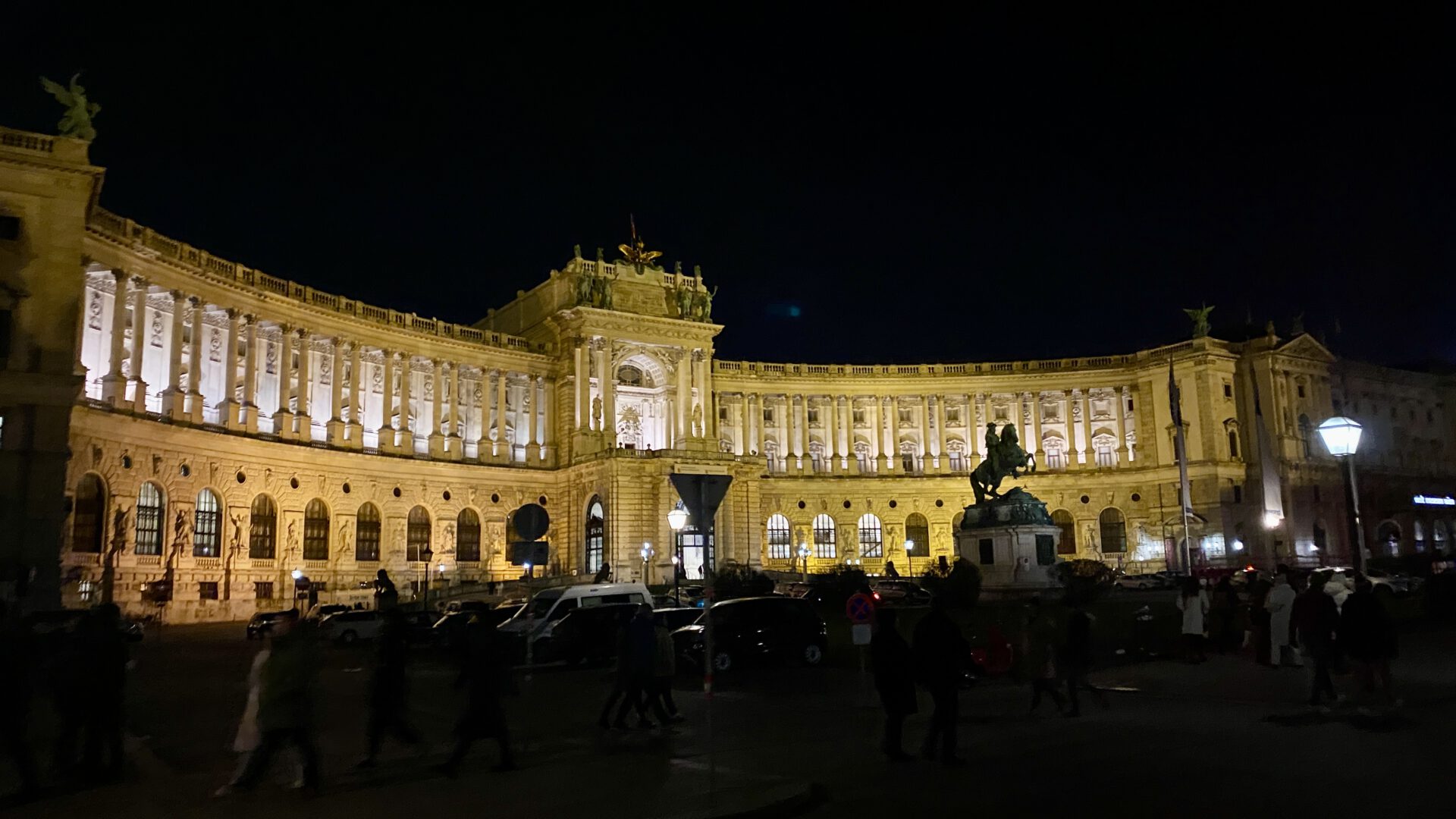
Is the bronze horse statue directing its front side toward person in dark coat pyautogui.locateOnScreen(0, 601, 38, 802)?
no

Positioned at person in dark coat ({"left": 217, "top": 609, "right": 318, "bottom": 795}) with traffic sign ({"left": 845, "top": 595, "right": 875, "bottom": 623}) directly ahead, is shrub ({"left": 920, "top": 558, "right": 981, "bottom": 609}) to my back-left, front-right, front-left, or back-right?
front-left

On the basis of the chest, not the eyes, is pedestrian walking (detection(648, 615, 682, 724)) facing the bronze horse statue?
no

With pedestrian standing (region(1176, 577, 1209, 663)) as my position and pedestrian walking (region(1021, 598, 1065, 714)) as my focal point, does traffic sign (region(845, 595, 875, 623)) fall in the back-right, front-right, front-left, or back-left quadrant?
front-right

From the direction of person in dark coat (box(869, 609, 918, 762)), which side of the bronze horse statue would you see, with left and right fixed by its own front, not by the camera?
right

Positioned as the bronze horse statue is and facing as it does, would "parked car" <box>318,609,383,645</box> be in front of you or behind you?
behind

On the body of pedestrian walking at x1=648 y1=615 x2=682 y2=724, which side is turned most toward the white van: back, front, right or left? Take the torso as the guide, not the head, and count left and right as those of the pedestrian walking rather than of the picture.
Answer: left

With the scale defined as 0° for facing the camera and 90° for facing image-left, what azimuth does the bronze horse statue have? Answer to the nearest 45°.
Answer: approximately 270°
